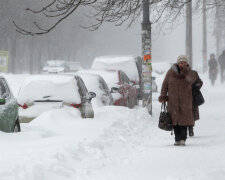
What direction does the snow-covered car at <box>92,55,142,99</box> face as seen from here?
away from the camera

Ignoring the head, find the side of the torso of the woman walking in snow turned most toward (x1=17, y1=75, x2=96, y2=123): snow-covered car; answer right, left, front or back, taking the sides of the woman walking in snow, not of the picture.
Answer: right

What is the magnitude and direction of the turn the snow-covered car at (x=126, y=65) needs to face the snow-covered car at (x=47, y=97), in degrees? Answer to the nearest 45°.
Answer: approximately 180°

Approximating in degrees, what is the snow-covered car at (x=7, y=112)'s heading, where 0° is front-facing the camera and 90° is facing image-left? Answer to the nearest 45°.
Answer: approximately 225°

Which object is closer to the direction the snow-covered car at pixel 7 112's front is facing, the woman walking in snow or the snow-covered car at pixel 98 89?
the snow-covered car

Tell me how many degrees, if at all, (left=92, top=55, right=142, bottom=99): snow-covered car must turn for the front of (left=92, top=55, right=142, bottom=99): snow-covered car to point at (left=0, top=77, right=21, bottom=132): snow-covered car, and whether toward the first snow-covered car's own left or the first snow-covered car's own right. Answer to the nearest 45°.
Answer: approximately 180°

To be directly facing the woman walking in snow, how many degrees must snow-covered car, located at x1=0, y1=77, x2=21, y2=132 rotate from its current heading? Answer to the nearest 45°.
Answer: approximately 45° to its right

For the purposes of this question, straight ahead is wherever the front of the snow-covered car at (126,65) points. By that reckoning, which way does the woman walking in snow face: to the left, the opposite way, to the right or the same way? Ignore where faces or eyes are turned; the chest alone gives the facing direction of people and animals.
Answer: the opposite way

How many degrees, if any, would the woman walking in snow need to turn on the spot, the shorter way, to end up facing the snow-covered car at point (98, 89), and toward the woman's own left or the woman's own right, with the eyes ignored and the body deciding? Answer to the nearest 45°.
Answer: approximately 135° to the woman's own right

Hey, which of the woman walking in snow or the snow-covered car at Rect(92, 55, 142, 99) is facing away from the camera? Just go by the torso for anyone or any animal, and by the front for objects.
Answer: the snow-covered car

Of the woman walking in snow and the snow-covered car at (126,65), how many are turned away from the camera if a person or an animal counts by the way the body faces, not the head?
1

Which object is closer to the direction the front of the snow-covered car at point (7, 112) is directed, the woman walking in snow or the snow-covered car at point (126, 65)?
the snow-covered car

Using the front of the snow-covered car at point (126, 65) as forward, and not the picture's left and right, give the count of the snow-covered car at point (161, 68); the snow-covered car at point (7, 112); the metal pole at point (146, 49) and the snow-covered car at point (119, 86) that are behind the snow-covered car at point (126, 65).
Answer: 3
